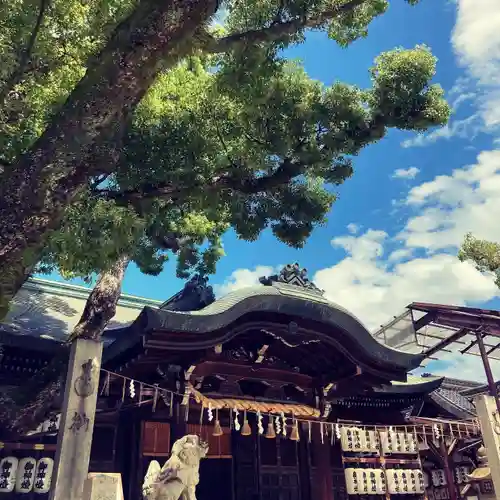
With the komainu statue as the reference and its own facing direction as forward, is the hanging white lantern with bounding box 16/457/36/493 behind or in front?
behind

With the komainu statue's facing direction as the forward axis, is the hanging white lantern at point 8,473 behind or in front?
behind

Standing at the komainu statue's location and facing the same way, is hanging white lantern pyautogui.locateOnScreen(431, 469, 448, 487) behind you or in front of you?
in front

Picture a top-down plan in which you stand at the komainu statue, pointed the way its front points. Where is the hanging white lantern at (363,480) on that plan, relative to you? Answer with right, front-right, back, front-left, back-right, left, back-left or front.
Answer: front-left

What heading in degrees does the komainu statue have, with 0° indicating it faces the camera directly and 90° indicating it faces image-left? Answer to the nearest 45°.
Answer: approximately 270°

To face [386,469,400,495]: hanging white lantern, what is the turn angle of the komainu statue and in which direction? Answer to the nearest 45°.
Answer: approximately 45° to its left

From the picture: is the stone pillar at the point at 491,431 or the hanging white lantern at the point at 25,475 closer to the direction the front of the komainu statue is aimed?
the stone pillar

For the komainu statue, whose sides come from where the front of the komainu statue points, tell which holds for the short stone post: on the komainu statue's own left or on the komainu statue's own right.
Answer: on the komainu statue's own right

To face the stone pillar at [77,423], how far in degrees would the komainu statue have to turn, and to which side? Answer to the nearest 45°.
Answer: approximately 135° to its right

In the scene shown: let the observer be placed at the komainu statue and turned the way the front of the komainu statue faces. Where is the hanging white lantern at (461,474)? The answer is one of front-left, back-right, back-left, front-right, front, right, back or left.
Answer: front-left
